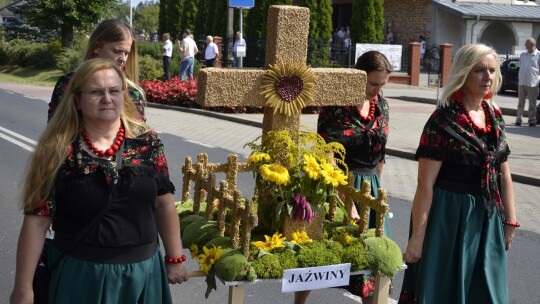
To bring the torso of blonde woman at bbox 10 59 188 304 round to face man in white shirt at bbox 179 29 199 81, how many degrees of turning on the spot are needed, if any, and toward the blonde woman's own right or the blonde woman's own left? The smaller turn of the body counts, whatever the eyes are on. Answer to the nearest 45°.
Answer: approximately 180°

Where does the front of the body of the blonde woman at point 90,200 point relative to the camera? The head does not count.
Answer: toward the camera

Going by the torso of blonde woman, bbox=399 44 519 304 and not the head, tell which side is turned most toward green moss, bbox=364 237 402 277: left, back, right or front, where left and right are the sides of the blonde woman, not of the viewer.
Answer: right

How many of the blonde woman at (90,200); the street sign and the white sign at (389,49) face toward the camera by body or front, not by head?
3

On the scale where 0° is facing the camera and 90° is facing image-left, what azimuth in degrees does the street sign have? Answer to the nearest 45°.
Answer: approximately 0°

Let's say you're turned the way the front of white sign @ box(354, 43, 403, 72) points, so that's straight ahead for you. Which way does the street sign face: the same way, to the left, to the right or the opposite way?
the same way

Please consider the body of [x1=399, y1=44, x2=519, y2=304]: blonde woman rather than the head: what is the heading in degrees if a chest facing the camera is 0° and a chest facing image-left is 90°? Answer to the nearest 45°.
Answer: approximately 315°

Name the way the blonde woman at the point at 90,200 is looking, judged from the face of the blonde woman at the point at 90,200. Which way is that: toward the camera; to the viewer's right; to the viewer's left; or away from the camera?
toward the camera

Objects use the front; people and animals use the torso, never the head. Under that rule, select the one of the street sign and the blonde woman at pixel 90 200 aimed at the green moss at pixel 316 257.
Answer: the street sign

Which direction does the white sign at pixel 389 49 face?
toward the camera

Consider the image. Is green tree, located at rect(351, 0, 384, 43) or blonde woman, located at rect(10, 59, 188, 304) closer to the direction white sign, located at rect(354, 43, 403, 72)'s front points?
the blonde woman

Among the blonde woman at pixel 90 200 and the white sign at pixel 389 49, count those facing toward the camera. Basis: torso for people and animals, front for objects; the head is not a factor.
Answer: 2

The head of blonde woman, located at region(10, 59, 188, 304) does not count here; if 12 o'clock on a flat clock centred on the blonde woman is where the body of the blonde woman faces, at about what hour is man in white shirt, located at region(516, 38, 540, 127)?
The man in white shirt is roughly at 7 o'clock from the blonde woman.

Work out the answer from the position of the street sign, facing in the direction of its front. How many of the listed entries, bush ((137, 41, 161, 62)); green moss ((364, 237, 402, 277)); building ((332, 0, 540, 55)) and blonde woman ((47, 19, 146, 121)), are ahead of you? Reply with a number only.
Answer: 2

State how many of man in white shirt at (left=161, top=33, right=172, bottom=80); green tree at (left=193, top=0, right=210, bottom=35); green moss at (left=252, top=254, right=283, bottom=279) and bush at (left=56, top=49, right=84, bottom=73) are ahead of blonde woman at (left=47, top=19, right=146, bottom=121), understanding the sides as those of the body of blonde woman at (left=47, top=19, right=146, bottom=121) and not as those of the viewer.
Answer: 1

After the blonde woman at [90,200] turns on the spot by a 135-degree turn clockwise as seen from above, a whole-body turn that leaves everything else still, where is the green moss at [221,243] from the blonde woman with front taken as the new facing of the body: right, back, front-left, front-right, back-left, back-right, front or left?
right
